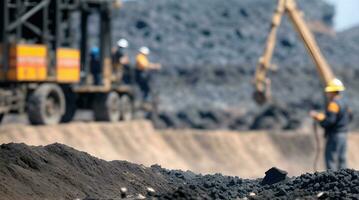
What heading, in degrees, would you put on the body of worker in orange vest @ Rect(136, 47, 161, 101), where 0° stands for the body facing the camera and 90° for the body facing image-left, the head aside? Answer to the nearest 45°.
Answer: approximately 270°

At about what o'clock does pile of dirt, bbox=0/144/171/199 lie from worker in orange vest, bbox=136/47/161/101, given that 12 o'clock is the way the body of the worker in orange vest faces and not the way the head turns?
The pile of dirt is roughly at 3 o'clock from the worker in orange vest.

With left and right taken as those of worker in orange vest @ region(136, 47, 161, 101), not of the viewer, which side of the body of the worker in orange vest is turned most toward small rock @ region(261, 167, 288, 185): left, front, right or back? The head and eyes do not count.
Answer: right
